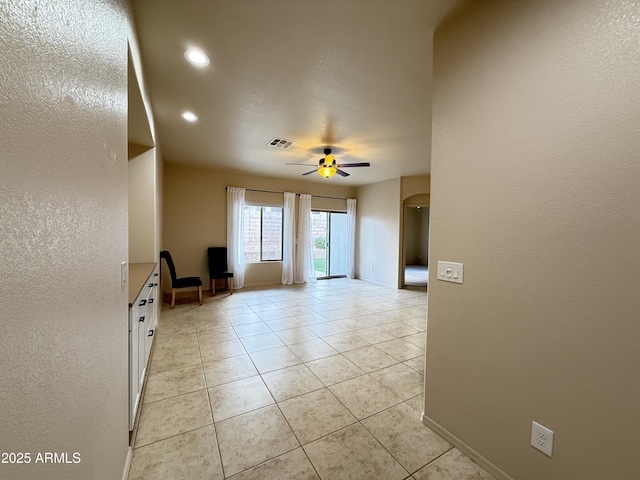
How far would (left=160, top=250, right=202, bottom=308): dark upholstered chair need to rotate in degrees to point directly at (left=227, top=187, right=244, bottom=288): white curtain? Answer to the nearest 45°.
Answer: approximately 45° to its left

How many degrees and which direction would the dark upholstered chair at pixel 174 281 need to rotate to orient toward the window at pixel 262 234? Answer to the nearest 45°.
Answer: approximately 45° to its left

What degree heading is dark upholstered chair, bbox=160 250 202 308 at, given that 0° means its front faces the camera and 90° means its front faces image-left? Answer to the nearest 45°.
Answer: approximately 270°

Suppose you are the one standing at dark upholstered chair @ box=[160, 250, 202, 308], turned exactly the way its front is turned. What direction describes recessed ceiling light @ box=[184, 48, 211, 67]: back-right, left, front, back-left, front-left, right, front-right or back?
right

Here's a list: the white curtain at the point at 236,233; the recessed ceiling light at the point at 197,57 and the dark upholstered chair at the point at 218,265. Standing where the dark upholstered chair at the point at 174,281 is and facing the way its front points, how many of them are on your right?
1

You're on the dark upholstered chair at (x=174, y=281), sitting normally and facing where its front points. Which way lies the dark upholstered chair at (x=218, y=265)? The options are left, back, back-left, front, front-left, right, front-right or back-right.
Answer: front-left

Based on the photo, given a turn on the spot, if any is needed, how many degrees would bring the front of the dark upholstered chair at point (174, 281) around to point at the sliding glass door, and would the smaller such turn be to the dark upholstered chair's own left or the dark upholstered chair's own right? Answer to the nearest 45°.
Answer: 0° — it already faces it

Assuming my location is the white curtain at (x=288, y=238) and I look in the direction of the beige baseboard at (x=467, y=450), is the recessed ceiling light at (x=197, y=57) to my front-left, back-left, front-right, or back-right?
front-right

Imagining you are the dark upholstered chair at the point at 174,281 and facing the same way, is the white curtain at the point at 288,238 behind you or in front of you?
in front

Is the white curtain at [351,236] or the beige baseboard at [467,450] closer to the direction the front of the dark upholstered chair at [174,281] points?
the white curtain

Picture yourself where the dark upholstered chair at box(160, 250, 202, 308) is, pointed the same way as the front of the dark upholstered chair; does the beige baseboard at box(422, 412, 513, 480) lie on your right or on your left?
on your right

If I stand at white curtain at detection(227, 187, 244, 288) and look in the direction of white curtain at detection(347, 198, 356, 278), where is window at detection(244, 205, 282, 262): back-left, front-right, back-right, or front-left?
front-left
